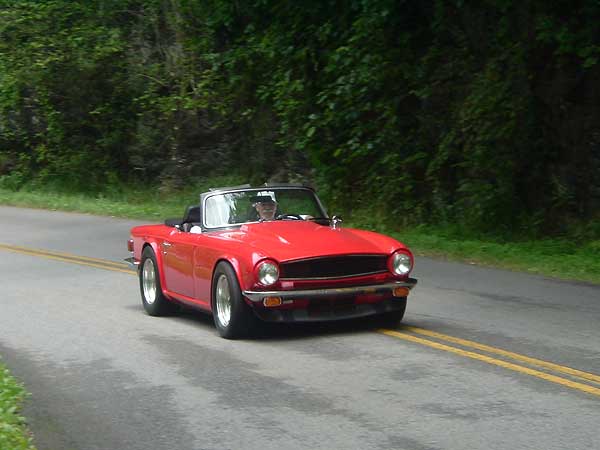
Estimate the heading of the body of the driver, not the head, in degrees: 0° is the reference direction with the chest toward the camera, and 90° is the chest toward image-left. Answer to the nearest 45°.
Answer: approximately 315°

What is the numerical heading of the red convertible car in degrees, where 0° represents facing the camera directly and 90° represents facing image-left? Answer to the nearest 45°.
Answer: approximately 315°
